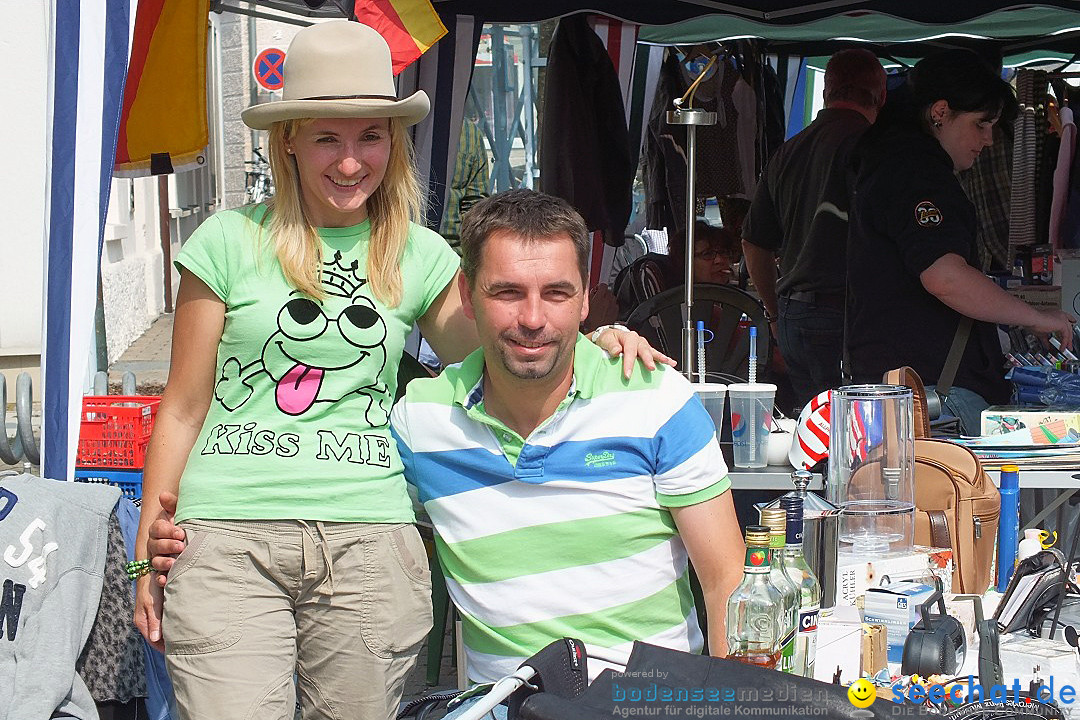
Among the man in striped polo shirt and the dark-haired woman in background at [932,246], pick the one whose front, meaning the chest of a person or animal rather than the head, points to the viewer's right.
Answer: the dark-haired woman in background

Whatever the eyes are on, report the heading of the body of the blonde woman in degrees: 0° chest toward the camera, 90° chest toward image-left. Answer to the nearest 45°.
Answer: approximately 0°

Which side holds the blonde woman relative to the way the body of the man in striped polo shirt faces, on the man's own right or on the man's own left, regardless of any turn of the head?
on the man's own right

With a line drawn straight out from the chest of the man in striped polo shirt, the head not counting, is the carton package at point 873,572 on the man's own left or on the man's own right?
on the man's own left

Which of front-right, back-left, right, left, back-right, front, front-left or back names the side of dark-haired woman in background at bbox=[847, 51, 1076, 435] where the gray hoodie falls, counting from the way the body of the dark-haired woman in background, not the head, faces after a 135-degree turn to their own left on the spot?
left

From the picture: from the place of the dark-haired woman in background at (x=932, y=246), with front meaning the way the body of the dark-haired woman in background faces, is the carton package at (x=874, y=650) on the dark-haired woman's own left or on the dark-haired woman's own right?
on the dark-haired woman's own right

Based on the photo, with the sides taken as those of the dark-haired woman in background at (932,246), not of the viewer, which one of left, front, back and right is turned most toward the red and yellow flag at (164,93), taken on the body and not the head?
back

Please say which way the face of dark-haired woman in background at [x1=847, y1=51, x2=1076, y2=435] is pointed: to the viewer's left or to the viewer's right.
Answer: to the viewer's right

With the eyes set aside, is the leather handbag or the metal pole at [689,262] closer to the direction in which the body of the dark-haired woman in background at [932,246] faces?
the leather handbag

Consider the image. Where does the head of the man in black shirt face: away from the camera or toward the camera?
away from the camera

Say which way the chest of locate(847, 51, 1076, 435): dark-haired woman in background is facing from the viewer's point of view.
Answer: to the viewer's right

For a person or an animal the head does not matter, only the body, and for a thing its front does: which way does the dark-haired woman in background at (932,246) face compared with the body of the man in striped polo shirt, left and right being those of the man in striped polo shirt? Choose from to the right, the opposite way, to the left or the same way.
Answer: to the left
